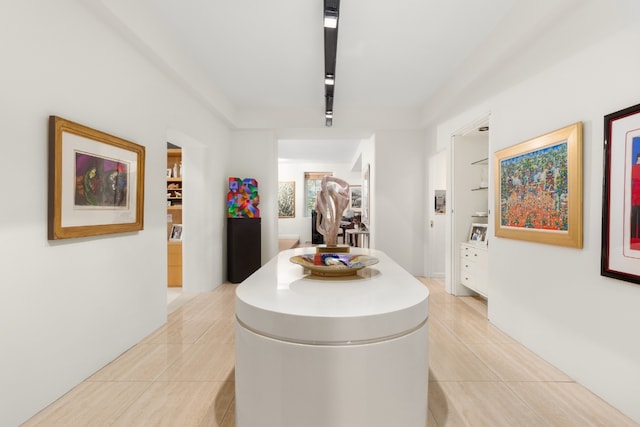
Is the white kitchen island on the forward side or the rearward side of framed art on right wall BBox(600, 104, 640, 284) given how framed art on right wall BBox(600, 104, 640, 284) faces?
on the forward side

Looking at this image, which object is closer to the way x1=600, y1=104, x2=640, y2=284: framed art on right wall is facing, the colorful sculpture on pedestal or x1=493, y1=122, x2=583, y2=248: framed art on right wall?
the colorful sculpture on pedestal

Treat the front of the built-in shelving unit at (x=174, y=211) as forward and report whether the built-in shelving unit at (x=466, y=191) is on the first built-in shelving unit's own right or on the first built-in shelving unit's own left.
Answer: on the first built-in shelving unit's own left

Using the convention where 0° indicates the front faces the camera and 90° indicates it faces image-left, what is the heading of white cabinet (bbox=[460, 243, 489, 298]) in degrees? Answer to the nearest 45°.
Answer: approximately 45°

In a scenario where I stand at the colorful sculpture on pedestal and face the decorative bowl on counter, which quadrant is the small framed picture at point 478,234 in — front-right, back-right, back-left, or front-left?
front-left

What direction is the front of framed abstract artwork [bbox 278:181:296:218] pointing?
toward the camera

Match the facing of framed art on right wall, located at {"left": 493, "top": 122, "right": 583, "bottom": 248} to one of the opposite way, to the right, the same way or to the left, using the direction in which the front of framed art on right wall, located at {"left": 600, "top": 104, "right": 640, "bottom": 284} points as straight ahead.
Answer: the same way

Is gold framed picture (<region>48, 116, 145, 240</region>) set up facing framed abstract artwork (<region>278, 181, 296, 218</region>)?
no

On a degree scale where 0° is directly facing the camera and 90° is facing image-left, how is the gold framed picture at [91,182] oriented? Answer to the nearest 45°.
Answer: approximately 315°

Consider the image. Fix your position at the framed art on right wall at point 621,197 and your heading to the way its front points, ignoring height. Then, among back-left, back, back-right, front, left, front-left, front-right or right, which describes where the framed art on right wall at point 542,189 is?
right

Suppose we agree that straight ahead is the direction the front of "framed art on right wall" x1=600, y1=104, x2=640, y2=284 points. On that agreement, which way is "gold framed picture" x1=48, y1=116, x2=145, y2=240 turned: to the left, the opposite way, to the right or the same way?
the opposite way

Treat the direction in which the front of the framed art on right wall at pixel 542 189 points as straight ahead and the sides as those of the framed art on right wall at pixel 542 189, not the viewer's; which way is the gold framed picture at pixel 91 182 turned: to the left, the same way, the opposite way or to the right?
the opposite way

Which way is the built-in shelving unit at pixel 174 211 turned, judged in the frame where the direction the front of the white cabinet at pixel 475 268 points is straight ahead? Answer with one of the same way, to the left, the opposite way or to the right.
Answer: to the left

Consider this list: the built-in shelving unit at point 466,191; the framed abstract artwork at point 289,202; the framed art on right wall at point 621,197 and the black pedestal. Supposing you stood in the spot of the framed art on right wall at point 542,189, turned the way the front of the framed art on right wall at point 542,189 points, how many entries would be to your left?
1

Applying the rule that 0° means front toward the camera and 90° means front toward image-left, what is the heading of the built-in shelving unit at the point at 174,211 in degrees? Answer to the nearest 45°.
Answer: approximately 0°

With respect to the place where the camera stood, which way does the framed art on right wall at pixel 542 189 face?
facing the viewer and to the left of the viewer
